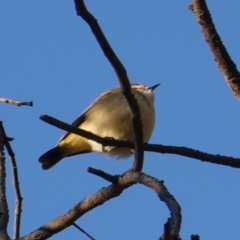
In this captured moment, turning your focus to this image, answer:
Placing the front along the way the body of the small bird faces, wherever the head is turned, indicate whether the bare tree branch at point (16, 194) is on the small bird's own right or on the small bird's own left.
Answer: on the small bird's own right

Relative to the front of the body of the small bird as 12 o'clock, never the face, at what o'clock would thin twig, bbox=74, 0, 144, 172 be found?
The thin twig is roughly at 3 o'clock from the small bird.

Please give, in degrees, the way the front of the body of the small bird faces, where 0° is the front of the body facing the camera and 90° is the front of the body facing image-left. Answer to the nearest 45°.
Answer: approximately 270°
